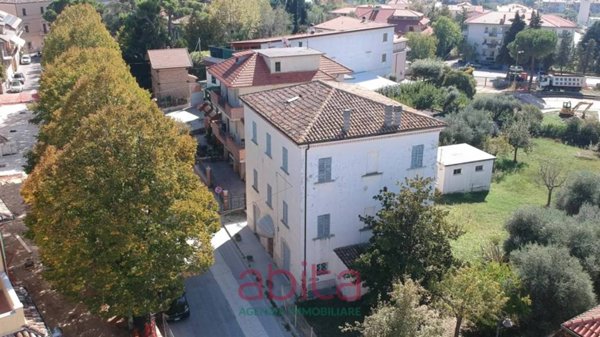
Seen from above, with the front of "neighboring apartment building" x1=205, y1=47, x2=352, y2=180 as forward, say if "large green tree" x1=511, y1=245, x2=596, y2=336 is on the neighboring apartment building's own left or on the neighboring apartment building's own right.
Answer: on the neighboring apartment building's own left

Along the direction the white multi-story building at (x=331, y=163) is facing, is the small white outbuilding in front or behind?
behind

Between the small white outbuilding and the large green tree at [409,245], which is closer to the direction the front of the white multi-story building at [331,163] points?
the large green tree

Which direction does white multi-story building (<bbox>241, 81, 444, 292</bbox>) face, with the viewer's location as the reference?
facing the viewer and to the left of the viewer

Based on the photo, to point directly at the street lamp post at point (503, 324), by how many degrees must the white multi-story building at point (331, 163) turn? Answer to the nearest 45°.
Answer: approximately 90° to its left

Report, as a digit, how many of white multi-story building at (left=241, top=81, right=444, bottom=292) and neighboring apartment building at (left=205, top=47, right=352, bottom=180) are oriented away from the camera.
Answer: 0

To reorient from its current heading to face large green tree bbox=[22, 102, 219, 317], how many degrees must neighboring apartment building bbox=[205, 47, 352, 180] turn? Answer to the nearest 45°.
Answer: approximately 45° to its left

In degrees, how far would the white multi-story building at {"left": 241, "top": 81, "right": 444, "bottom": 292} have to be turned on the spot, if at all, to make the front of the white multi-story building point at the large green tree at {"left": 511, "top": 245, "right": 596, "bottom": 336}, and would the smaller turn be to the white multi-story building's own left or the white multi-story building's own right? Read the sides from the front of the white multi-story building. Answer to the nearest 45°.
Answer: approximately 90° to the white multi-story building's own left

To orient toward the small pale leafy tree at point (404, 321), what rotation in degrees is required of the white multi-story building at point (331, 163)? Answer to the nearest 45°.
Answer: approximately 45° to its left

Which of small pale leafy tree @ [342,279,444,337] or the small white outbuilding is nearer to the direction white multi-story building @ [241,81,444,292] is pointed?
the small pale leafy tree

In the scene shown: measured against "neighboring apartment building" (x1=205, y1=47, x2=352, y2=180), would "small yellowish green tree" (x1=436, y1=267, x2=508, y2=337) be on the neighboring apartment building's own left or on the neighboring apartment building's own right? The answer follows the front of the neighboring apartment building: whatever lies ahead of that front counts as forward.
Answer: on the neighboring apartment building's own left

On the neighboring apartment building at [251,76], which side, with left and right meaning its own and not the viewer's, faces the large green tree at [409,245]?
left
